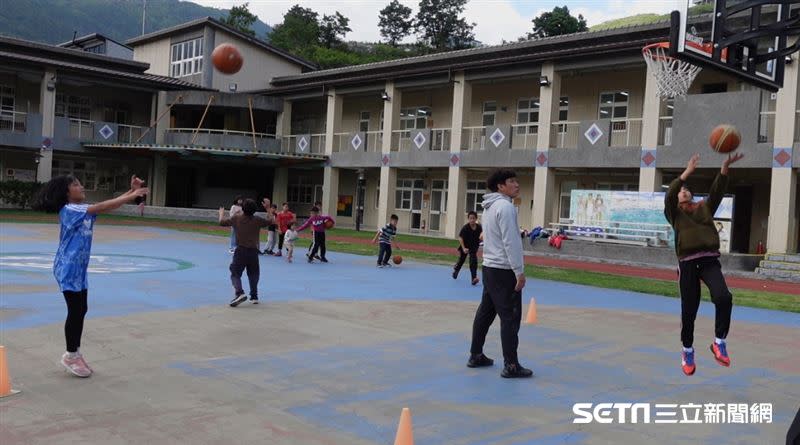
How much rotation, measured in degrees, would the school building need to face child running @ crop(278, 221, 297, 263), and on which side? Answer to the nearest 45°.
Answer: approximately 45° to its left

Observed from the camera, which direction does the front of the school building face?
facing the viewer and to the left of the viewer

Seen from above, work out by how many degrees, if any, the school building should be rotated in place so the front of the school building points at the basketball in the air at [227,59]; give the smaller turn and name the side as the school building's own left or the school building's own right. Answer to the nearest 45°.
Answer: approximately 45° to the school building's own left

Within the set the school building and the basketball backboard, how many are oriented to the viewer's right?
0

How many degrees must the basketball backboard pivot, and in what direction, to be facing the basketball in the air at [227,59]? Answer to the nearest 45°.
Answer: approximately 45° to its left

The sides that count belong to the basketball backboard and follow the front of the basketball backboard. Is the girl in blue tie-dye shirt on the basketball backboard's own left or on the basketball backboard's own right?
on the basketball backboard's own left

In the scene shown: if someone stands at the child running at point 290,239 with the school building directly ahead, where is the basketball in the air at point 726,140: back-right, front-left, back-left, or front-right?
back-right

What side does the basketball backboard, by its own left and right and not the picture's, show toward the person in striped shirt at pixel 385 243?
front

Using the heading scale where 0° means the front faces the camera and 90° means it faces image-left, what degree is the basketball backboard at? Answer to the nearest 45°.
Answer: approximately 135°
